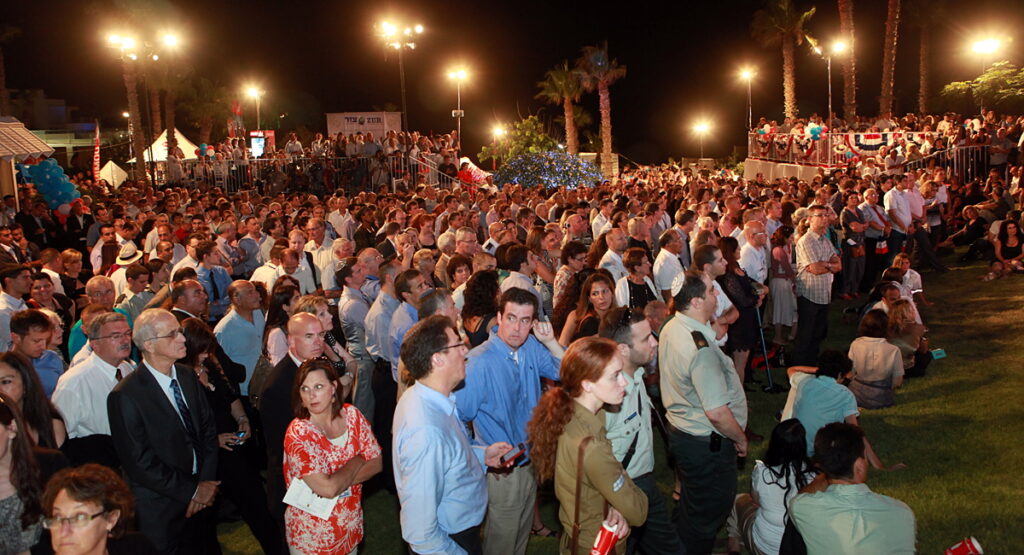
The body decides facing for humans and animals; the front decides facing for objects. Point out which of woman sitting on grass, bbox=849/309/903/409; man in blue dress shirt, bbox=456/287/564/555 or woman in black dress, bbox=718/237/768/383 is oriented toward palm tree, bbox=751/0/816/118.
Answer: the woman sitting on grass

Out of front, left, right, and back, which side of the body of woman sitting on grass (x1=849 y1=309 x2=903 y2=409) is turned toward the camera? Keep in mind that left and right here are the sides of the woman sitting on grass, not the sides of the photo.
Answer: back

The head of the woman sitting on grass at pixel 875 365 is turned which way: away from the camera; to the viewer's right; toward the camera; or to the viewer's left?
away from the camera

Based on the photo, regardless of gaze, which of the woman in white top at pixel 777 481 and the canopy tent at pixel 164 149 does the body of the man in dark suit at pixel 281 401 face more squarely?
the woman in white top

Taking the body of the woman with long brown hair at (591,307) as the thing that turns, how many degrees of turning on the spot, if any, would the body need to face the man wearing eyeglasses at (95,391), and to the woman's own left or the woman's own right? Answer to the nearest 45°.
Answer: approximately 90° to the woman's own right

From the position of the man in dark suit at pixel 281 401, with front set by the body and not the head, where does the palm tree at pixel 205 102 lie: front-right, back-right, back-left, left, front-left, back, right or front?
back-left

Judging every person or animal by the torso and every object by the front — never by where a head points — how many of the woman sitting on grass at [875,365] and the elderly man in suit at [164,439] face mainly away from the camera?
1

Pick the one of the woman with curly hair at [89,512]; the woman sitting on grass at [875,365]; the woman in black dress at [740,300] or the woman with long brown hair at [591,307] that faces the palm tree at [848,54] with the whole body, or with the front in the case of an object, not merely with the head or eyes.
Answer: the woman sitting on grass

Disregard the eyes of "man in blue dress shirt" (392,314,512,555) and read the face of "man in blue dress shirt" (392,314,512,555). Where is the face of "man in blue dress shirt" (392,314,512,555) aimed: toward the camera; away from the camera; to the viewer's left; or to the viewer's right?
to the viewer's right
